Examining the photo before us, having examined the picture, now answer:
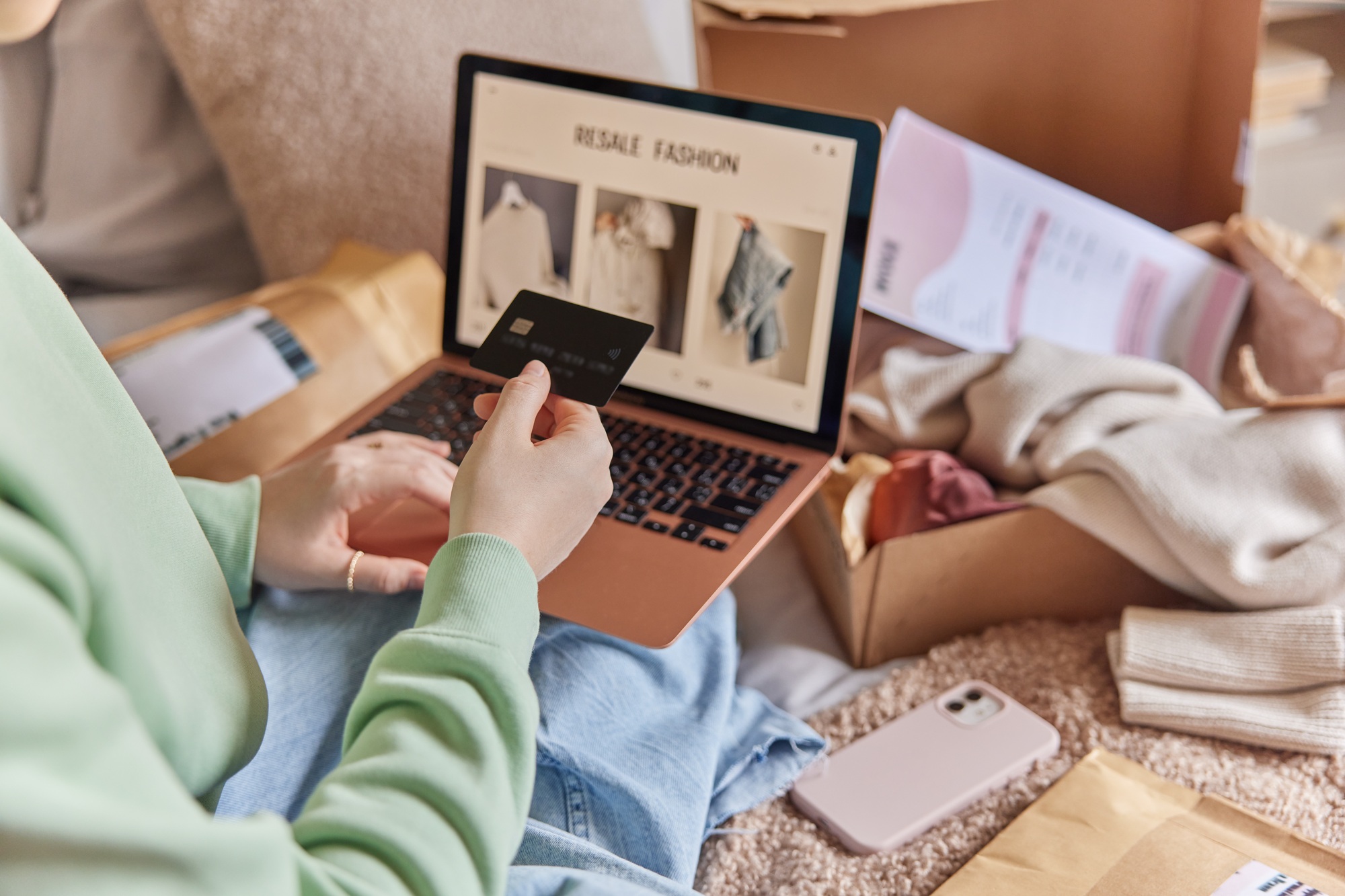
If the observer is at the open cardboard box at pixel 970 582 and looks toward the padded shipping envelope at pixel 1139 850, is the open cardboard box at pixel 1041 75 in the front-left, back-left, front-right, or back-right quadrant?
back-left

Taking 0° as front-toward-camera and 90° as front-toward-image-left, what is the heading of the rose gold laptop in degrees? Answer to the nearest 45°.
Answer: approximately 45°

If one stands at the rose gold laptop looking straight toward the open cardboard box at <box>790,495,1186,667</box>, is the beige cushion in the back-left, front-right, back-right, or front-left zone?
back-left
